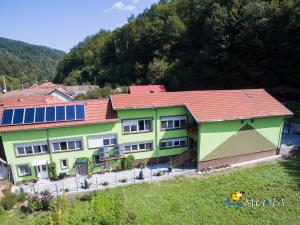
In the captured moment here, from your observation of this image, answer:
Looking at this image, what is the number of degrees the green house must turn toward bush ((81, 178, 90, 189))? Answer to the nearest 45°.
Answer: approximately 45° to its right

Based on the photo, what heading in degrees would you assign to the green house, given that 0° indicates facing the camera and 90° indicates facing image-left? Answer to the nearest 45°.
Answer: approximately 0°

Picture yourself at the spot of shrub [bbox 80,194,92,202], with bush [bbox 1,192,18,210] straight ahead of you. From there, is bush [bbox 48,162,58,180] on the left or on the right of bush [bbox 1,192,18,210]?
right

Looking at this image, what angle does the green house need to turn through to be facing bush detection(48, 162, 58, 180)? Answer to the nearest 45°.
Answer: approximately 90° to its right

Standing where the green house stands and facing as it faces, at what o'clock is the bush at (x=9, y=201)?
The bush is roughly at 2 o'clock from the green house.

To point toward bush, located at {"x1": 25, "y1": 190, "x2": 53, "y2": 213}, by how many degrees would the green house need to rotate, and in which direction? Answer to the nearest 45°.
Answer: approximately 45° to its right
